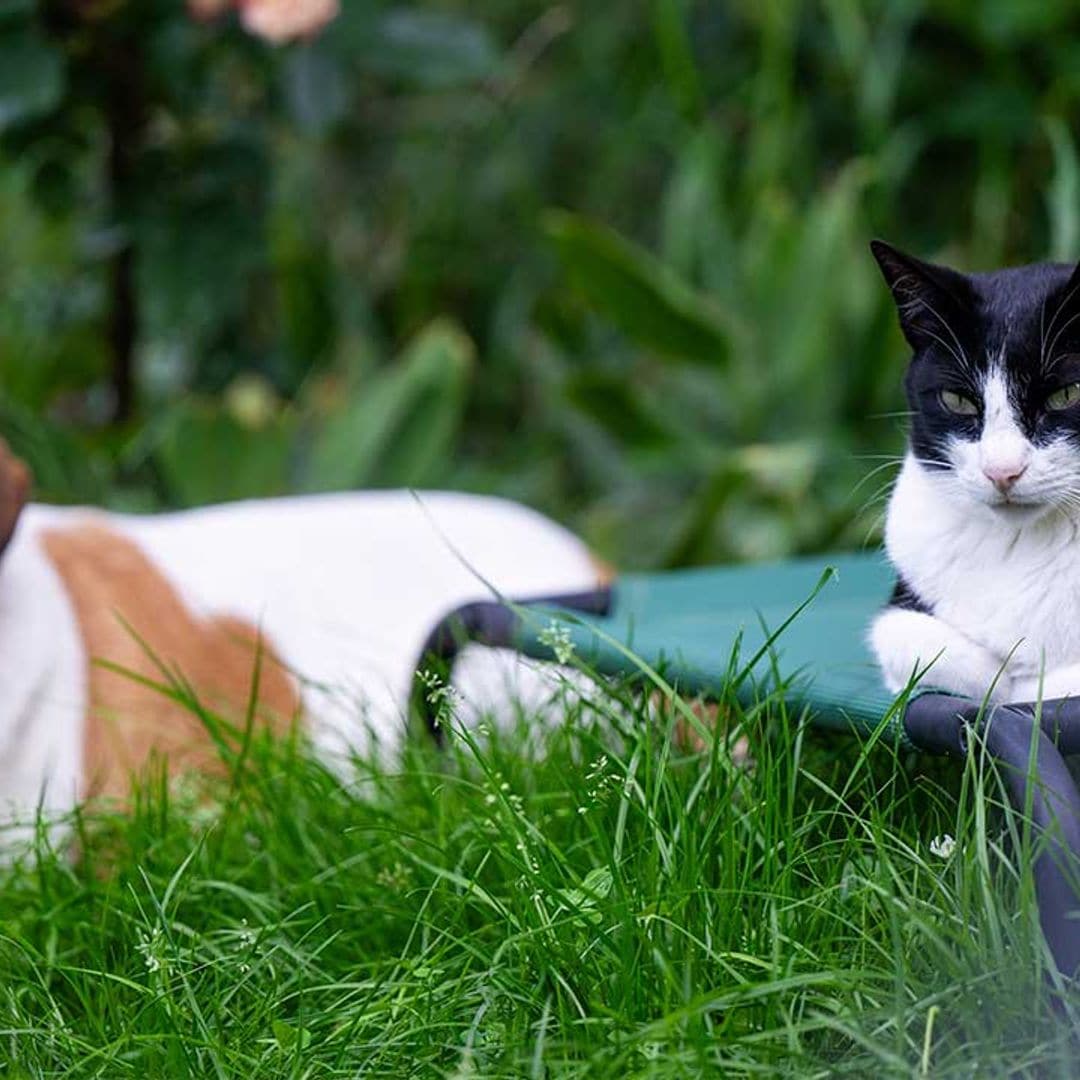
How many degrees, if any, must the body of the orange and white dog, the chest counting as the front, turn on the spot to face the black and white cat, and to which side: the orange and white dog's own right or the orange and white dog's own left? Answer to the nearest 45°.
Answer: approximately 135° to the orange and white dog's own left

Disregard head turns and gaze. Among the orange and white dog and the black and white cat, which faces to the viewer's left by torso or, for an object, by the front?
the orange and white dog

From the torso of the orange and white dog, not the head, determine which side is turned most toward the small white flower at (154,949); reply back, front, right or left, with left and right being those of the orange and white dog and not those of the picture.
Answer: left

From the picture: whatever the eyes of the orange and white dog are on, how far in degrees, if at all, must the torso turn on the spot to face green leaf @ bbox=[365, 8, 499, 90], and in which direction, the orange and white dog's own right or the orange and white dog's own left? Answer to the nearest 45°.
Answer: approximately 90° to the orange and white dog's own right

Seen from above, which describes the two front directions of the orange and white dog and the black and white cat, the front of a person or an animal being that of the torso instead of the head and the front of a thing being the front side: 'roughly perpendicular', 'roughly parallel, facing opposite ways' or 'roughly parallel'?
roughly perpendicular

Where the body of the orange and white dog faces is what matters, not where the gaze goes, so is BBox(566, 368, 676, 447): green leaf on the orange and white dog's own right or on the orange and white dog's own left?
on the orange and white dog's own right

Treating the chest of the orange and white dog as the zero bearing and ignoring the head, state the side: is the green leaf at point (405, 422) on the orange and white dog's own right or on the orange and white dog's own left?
on the orange and white dog's own right

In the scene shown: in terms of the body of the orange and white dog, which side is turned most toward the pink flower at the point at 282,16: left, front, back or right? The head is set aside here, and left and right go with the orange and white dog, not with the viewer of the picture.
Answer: right

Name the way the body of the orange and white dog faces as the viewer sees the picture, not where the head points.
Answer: to the viewer's left

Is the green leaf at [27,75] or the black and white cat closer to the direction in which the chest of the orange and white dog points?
the green leaf

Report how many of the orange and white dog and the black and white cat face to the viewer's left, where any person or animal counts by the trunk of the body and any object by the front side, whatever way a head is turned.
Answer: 1

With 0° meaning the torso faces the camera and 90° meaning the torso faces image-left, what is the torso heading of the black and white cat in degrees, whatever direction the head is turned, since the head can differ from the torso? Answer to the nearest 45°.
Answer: approximately 0°
